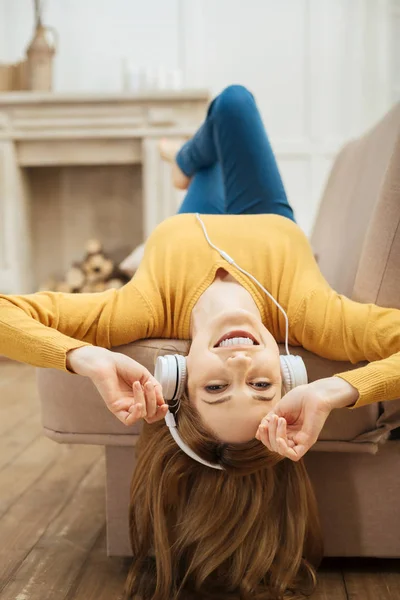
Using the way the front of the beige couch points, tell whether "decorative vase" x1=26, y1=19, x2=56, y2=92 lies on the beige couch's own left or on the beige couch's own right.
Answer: on the beige couch's own right

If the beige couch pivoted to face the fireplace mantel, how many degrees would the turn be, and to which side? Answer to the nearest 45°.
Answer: approximately 90° to its right

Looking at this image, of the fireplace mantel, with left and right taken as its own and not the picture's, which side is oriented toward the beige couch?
front

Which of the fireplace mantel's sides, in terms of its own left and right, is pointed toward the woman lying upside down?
front

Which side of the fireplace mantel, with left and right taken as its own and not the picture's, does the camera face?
front
